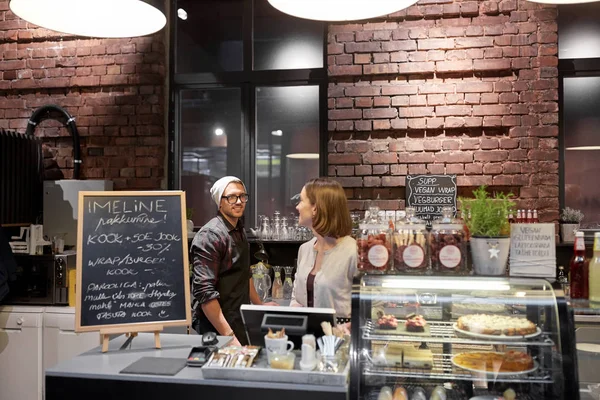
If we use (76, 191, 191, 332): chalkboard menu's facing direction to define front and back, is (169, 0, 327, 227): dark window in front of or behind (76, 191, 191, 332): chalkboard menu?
behind

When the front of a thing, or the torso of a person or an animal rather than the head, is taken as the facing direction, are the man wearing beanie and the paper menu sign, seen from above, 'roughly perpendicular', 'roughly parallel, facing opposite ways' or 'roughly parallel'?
roughly perpendicular

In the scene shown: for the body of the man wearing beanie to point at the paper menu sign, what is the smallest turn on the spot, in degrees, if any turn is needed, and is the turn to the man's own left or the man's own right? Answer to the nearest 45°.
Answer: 0° — they already face it

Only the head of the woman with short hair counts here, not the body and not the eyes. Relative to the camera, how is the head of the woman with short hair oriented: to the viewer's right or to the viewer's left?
to the viewer's left

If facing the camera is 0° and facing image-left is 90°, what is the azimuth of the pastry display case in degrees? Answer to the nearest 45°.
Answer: approximately 0°

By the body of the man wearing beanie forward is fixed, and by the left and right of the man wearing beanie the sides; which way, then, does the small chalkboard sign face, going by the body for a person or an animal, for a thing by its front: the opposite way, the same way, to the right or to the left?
to the right

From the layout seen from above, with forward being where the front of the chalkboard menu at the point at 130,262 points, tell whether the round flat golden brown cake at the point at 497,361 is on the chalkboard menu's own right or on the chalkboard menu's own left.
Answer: on the chalkboard menu's own left

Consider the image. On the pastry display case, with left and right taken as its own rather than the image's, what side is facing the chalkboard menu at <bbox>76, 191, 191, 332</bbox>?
right

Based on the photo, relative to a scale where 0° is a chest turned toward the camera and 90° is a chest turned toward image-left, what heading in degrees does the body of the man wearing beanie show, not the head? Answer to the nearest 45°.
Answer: approximately 315°

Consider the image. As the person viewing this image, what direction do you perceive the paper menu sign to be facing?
facing the viewer

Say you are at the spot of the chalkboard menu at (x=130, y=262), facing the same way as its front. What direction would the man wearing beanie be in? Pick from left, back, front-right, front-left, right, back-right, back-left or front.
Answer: back-left

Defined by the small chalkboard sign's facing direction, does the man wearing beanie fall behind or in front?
in front

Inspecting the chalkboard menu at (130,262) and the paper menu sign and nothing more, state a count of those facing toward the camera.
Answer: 2
